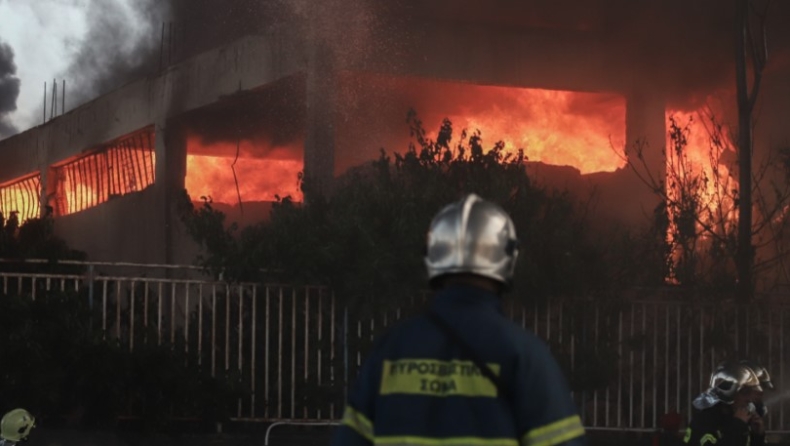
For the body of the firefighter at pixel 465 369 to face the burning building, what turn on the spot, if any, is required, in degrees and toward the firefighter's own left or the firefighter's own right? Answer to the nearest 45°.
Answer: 0° — they already face it

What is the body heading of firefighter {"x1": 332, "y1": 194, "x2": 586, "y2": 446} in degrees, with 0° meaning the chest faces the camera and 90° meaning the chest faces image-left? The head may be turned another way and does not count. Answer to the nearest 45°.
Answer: approximately 180°

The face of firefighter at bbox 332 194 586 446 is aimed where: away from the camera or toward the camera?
away from the camera
